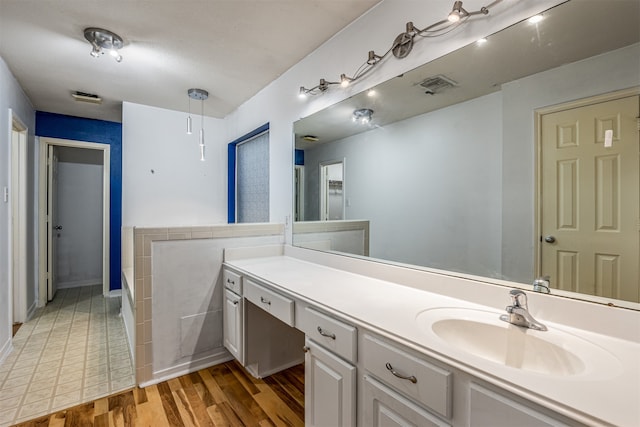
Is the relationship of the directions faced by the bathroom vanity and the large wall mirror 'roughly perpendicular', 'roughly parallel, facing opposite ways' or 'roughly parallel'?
roughly parallel

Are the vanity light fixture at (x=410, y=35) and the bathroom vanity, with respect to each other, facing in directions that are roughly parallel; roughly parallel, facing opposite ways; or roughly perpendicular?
roughly parallel

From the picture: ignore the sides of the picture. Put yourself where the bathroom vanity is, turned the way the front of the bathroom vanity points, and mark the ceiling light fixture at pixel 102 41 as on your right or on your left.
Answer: on your right

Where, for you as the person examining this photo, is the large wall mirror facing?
facing the viewer and to the left of the viewer

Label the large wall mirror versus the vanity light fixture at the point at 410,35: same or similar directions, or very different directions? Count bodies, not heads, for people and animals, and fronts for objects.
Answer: same or similar directions

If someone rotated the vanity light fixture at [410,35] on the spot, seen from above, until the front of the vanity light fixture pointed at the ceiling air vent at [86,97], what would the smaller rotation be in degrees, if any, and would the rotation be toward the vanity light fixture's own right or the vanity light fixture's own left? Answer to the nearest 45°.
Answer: approximately 45° to the vanity light fixture's own right

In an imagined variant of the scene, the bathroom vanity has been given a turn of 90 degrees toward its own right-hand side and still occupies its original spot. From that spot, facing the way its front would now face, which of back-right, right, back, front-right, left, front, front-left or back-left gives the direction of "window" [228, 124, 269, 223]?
front

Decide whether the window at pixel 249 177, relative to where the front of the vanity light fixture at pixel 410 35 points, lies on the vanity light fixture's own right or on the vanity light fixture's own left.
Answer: on the vanity light fixture's own right

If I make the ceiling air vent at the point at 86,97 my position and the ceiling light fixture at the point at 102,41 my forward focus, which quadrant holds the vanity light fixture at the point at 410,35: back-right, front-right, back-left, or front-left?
front-left

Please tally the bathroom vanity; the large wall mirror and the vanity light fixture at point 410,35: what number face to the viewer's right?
0

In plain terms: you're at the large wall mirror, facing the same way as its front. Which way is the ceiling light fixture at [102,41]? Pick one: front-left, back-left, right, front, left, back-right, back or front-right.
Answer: front-right

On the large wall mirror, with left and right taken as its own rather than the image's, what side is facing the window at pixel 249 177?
right
